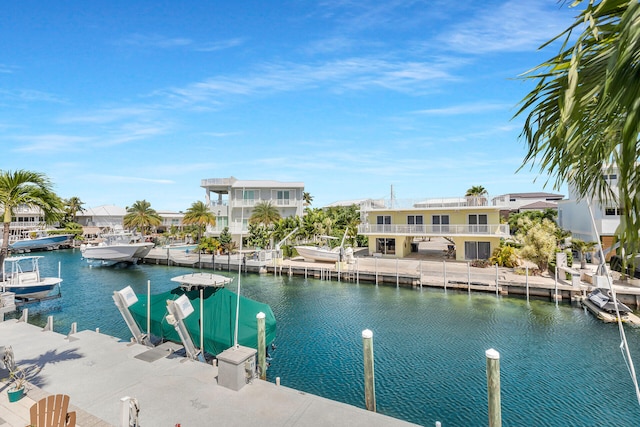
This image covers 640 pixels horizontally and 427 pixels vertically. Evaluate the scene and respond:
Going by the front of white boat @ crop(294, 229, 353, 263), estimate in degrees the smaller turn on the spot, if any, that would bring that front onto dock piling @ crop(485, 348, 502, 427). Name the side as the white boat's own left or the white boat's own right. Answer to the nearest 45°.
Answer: approximately 90° to the white boat's own left

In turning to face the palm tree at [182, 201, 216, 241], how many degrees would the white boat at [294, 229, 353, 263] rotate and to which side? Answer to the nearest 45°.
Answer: approximately 45° to its right

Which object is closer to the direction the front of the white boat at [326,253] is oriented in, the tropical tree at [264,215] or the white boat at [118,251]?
the white boat

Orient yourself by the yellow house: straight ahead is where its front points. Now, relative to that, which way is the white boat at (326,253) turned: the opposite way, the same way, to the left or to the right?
to the right

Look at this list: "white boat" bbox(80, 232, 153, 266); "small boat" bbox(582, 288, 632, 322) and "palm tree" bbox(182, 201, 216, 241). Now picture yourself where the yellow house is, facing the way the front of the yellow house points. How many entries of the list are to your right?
2

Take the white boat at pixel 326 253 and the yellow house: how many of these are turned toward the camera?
1

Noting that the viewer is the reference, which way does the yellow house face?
facing the viewer

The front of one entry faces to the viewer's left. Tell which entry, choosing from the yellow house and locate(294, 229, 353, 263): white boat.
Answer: the white boat

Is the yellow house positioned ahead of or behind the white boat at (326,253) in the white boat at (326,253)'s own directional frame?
behind

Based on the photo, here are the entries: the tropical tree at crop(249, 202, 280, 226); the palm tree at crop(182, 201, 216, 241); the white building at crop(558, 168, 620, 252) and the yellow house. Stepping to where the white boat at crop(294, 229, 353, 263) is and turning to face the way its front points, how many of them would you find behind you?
2

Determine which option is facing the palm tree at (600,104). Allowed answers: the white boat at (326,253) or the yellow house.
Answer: the yellow house

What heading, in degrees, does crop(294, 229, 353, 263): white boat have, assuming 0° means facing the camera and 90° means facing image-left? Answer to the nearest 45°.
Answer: approximately 90°

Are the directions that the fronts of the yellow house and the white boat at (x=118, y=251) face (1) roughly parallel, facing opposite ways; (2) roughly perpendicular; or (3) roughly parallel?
roughly perpendicular
